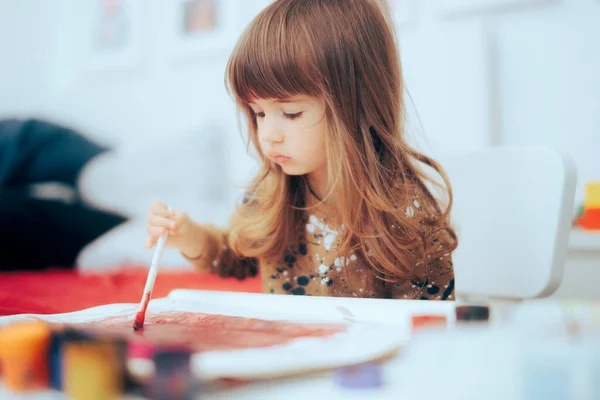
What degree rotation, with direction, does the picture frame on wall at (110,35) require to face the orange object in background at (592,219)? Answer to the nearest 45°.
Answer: approximately 45° to its left

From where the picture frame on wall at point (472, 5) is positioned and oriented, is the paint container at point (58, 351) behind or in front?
in front

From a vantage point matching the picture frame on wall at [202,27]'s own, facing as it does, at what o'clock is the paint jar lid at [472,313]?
The paint jar lid is roughly at 12 o'clock from the picture frame on wall.

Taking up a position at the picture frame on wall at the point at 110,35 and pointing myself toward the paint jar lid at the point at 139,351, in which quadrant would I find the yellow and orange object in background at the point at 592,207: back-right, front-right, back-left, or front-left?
front-left

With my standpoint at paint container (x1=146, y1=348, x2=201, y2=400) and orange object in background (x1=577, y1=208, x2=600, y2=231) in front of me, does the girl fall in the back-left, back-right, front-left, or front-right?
front-left

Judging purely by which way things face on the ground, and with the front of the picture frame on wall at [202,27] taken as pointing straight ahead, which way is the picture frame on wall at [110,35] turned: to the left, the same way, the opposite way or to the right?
the same way

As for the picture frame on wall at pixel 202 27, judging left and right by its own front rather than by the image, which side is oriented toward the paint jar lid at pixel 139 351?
front

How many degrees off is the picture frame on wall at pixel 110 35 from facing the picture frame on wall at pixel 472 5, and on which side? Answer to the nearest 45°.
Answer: approximately 45° to its left

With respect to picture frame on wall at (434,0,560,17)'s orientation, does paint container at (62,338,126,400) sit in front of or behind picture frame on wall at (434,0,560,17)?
in front

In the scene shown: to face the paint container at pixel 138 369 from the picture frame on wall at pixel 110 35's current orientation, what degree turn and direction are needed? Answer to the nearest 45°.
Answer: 0° — it already faces it

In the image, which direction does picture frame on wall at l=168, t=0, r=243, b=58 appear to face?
toward the camera

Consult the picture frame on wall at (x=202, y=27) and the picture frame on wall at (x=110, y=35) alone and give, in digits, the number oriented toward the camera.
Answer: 2

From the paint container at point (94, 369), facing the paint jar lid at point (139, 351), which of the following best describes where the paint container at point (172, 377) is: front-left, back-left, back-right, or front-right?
front-right

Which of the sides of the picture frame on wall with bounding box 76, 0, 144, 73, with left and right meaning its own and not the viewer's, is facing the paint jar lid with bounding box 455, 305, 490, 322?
front

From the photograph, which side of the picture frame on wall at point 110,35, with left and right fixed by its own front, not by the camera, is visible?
front

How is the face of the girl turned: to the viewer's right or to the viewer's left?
to the viewer's left

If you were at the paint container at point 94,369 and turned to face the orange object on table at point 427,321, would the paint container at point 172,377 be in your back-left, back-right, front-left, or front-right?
front-right
